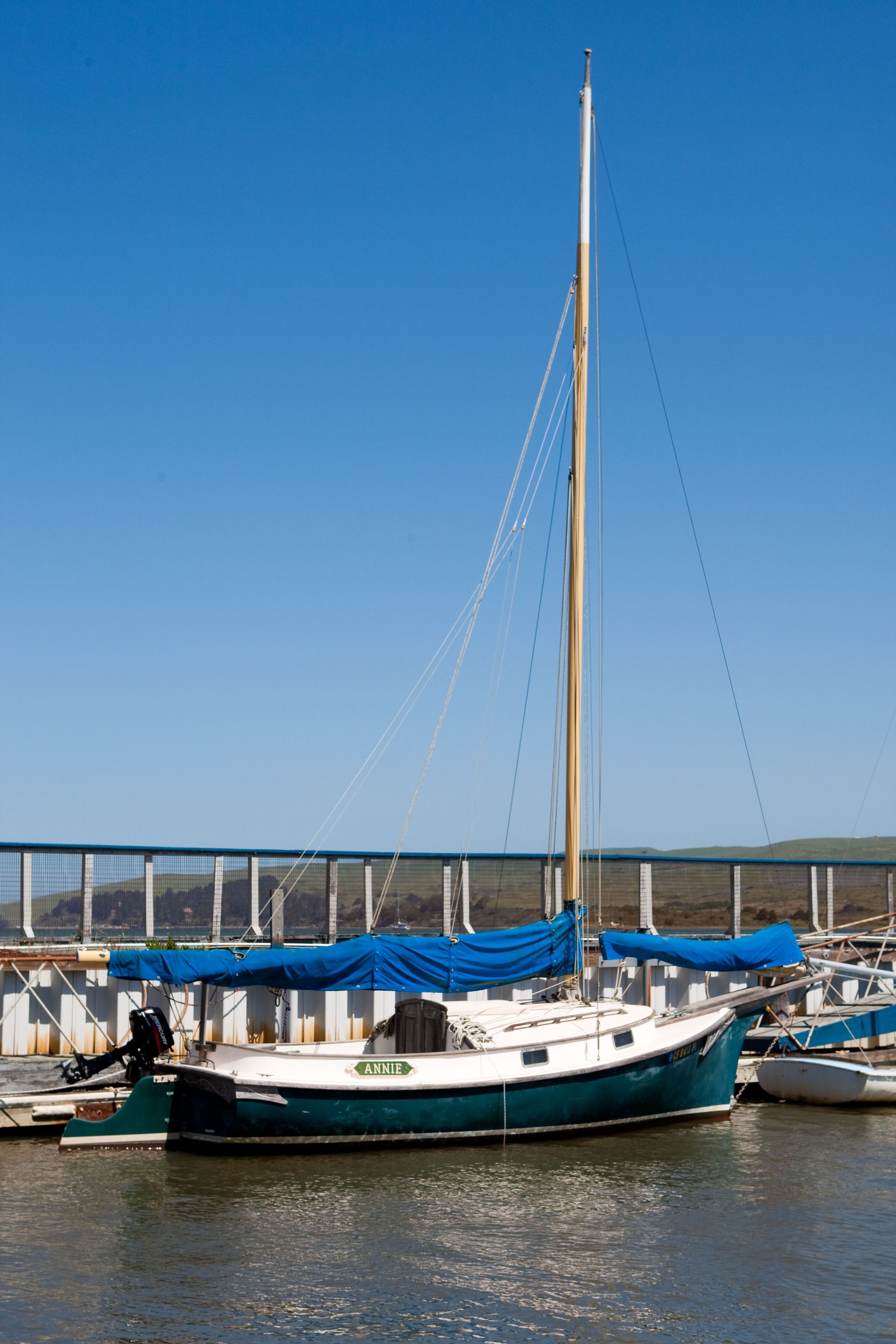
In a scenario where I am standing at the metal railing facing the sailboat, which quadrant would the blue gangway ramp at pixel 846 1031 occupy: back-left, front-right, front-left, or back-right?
front-left

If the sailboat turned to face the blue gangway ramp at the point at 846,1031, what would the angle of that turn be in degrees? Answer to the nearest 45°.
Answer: approximately 45° to its left

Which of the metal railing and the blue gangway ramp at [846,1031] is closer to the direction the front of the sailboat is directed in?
the blue gangway ramp

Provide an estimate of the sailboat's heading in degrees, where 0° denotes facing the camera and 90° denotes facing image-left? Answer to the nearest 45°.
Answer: approximately 270°

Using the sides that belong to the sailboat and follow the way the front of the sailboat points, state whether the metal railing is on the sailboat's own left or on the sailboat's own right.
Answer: on the sailboat's own left
